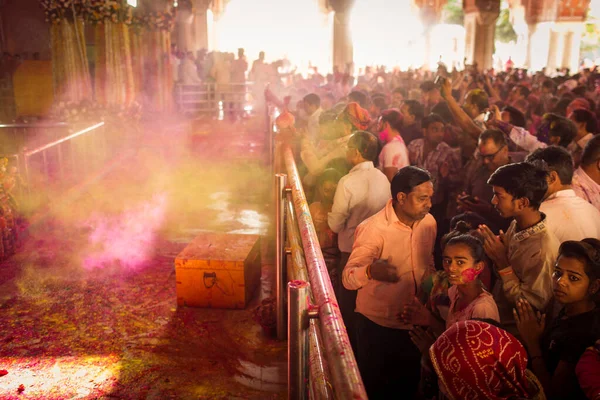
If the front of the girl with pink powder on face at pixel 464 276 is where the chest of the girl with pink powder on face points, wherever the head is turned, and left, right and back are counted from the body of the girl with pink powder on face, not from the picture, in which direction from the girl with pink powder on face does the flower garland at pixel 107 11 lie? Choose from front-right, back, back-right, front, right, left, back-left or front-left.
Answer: right

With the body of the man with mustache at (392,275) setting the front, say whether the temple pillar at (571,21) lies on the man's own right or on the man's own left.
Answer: on the man's own left

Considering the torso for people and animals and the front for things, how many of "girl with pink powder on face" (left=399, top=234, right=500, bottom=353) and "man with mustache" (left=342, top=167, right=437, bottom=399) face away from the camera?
0

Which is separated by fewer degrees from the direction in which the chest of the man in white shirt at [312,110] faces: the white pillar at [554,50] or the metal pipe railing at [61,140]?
the metal pipe railing

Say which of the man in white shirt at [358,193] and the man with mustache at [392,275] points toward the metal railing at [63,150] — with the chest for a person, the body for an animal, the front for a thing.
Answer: the man in white shirt

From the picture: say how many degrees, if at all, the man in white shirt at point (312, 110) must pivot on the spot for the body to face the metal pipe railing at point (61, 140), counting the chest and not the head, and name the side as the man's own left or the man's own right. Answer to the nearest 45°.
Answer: approximately 45° to the man's own right

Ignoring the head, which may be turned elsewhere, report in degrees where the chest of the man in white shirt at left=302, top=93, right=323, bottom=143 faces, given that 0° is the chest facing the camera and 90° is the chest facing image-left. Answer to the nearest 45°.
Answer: approximately 45°

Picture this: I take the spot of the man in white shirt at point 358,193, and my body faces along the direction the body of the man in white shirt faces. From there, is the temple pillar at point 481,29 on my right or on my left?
on my right

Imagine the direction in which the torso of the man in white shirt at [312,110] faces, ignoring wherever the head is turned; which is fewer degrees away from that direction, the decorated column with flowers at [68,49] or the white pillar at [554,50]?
the decorated column with flowers

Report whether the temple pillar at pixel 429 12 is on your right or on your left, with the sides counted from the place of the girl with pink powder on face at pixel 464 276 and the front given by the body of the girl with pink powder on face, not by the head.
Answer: on your right

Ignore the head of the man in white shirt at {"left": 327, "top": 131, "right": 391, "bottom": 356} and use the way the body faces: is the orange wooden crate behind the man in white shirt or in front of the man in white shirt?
in front

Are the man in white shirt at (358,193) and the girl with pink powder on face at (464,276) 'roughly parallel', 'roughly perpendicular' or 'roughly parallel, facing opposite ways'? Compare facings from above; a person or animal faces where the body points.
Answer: roughly perpendicular

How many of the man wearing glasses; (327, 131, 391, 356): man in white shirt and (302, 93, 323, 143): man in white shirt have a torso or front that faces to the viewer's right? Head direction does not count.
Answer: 0

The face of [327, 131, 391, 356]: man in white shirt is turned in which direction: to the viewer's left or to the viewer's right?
to the viewer's left
